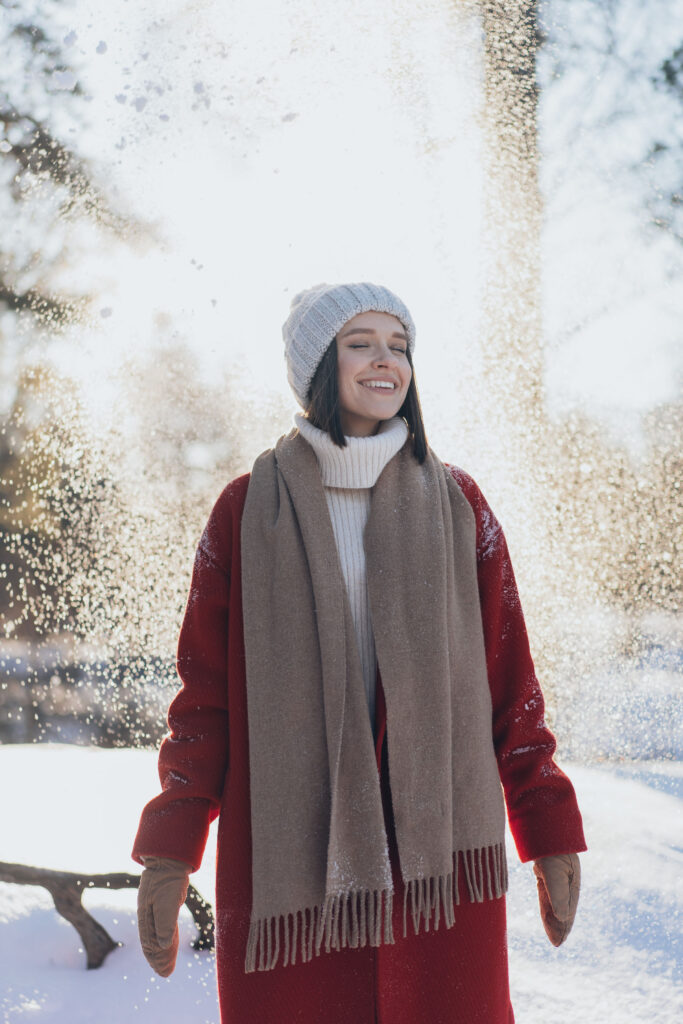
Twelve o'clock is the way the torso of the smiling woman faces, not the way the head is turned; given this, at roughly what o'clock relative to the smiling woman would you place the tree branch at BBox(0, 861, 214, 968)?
The tree branch is roughly at 5 o'clock from the smiling woman.

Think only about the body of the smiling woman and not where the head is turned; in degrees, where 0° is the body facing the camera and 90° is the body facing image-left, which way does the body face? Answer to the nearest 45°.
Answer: approximately 0°
